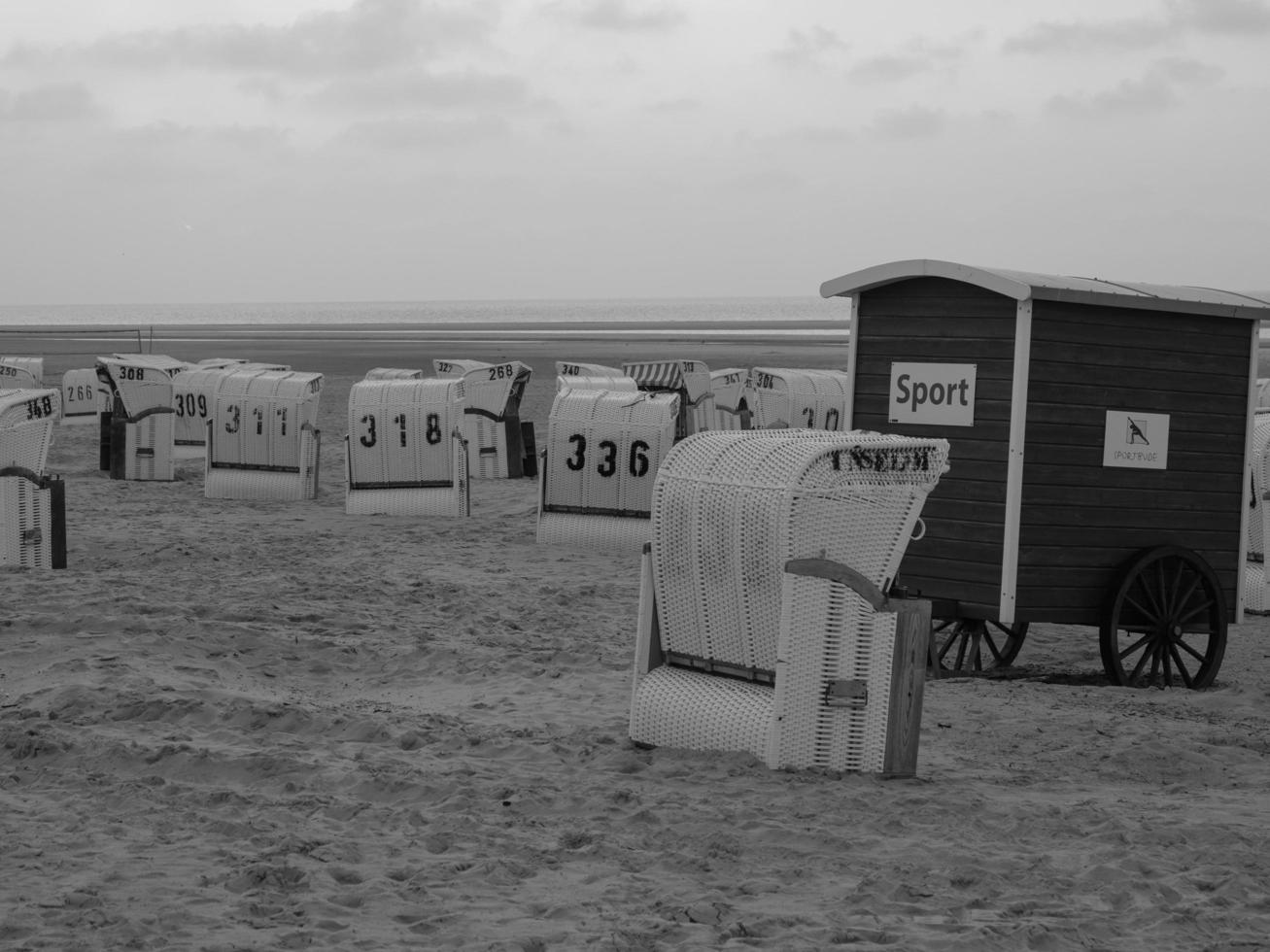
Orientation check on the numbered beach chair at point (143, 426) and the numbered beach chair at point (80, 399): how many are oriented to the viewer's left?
1

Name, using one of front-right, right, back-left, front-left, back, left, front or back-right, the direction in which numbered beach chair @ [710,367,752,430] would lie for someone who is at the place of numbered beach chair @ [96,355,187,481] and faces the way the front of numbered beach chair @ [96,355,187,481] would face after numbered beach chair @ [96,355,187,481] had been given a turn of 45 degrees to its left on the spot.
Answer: back-left

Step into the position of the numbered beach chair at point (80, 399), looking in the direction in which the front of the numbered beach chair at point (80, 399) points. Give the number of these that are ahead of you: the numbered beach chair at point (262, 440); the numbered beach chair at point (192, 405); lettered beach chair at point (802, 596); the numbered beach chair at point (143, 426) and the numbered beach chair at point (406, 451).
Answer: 0

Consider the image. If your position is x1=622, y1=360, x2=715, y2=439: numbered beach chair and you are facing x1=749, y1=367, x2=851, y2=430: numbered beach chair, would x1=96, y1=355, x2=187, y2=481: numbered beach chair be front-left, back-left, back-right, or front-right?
back-right

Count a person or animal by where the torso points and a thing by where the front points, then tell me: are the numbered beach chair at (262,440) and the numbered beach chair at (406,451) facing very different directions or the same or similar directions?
same or similar directions

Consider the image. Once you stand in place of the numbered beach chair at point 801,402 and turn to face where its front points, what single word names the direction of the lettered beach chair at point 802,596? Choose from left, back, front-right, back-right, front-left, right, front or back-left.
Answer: back-left

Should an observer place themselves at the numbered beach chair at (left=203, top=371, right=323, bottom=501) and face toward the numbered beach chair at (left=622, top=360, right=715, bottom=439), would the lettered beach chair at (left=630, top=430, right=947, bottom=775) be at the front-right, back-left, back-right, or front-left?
back-right

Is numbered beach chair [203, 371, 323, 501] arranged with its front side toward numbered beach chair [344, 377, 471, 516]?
no

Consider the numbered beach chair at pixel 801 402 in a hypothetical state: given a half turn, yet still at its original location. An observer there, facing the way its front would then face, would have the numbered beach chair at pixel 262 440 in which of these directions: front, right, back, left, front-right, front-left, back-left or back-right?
right

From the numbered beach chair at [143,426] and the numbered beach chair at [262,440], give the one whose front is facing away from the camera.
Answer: the numbered beach chair at [262,440]

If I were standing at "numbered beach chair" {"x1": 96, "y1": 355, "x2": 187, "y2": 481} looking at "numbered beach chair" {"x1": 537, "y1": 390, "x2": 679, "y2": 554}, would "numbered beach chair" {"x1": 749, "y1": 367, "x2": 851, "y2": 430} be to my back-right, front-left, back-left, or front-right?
front-left
